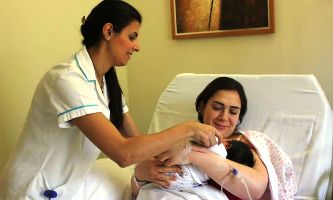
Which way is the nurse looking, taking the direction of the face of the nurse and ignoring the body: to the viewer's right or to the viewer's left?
to the viewer's right

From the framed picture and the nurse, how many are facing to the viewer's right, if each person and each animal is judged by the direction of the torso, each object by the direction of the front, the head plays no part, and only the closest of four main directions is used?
1

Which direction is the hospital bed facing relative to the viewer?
toward the camera

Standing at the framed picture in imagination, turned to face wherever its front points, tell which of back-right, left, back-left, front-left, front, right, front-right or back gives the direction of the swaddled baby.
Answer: front

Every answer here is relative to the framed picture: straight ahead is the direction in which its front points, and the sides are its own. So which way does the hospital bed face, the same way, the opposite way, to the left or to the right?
the same way

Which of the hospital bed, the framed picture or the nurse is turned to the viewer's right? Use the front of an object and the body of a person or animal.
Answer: the nurse

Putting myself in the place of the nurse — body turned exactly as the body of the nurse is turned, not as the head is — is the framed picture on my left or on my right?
on my left

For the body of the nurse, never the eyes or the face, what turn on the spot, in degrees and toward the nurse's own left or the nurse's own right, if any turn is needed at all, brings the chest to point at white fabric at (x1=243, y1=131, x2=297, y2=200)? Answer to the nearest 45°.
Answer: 0° — they already face it

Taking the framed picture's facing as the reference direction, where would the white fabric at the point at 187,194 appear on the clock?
The white fabric is roughly at 12 o'clock from the framed picture.

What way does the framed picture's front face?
toward the camera

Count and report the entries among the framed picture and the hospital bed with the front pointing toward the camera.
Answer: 2

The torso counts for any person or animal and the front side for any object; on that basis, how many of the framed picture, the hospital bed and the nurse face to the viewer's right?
1

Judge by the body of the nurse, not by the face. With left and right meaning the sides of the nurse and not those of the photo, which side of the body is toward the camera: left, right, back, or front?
right

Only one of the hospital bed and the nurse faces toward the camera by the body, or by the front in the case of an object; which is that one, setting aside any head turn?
the hospital bed

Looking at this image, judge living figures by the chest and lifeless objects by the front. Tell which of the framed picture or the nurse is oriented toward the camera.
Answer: the framed picture

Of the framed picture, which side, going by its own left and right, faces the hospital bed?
front
